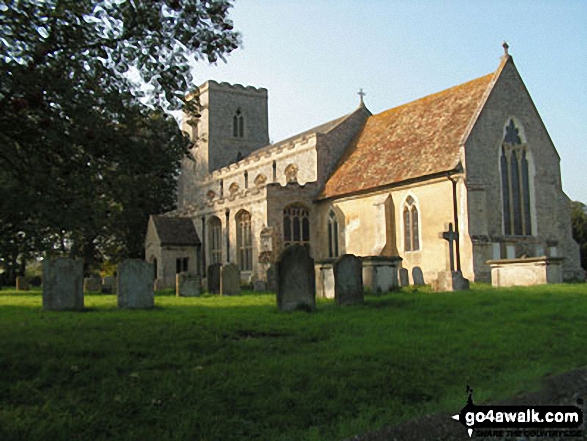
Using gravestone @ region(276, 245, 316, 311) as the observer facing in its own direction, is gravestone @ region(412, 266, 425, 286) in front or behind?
behind

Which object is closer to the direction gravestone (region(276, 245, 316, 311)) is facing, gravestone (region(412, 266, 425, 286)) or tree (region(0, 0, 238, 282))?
the tree

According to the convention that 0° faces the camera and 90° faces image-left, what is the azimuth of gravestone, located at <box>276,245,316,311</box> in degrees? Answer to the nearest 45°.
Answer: approximately 0°

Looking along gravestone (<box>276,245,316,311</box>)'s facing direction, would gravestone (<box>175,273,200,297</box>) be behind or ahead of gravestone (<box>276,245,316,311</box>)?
behind

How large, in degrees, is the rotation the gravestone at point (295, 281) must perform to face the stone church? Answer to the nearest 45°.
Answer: approximately 180°

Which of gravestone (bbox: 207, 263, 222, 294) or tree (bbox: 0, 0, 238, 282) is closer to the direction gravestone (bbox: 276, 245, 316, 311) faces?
the tree

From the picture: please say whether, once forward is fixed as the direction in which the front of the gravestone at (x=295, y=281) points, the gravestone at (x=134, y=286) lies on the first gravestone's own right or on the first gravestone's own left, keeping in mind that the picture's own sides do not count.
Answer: on the first gravestone's own right

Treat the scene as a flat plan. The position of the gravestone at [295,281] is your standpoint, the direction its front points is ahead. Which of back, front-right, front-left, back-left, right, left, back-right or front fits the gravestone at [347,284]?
back-left
